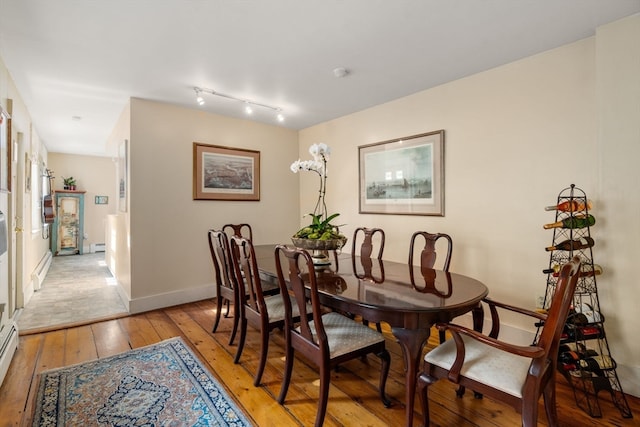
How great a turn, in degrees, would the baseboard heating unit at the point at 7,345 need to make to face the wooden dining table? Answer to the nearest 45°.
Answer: approximately 45° to its right

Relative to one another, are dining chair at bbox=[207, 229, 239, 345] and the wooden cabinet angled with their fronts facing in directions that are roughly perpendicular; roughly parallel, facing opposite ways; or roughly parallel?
roughly perpendicular

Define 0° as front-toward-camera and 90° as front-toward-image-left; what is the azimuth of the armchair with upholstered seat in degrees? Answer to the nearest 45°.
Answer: approximately 135°

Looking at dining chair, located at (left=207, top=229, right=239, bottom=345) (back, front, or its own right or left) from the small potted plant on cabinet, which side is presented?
left

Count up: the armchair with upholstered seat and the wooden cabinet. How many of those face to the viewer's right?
0

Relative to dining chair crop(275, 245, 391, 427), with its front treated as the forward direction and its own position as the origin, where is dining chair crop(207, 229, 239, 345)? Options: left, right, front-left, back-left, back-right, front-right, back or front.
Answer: left

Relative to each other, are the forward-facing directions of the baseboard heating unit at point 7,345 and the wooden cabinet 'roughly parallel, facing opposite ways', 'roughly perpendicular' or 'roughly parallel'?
roughly perpendicular

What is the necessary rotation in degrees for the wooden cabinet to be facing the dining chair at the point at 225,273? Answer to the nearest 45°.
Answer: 0° — it already faces it

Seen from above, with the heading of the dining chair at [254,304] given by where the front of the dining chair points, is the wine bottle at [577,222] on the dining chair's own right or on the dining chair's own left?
on the dining chair's own right

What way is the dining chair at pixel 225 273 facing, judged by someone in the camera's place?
facing away from the viewer and to the right of the viewer

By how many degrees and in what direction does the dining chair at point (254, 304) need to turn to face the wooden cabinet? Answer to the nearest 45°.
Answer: approximately 90° to its left

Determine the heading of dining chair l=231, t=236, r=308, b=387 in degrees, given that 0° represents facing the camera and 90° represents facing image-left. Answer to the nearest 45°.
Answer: approximately 225°

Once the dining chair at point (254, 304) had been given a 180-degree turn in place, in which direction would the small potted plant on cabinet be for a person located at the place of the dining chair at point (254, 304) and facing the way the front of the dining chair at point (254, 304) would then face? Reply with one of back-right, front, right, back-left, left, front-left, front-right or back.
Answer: right

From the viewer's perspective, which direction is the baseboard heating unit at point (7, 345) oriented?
to the viewer's right
